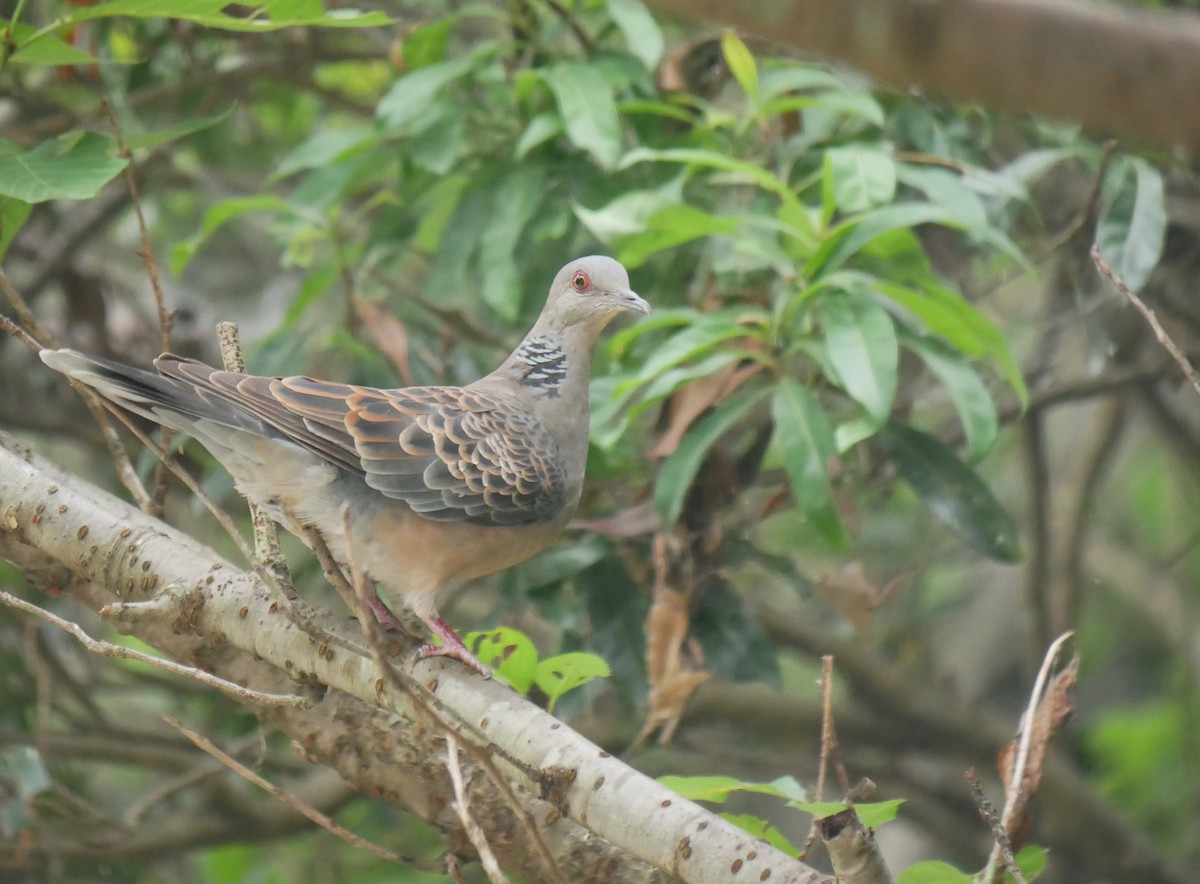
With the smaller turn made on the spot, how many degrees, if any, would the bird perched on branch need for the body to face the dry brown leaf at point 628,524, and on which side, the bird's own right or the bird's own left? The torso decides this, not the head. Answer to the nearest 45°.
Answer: approximately 45° to the bird's own left

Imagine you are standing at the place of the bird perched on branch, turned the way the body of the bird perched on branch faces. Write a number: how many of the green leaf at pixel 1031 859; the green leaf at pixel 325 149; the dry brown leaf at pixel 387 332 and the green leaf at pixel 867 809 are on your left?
2

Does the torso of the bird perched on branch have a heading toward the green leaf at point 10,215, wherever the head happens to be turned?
no

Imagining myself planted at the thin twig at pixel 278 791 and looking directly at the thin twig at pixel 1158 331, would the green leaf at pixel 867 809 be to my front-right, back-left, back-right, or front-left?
front-right

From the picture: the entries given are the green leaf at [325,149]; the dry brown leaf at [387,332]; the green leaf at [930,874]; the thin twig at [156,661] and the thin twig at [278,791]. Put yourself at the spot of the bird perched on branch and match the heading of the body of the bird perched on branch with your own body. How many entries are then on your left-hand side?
2

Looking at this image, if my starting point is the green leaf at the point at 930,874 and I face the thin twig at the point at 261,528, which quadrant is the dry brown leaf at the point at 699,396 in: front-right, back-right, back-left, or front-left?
front-right

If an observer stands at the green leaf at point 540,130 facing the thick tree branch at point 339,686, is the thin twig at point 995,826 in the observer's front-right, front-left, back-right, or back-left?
front-left

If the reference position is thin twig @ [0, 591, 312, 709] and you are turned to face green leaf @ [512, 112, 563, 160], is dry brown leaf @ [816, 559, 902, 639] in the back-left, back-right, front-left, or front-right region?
front-right

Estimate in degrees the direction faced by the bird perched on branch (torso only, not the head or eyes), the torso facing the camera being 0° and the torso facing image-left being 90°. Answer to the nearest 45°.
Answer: approximately 270°

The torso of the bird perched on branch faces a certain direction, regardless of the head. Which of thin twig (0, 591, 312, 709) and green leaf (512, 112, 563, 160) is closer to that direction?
the green leaf

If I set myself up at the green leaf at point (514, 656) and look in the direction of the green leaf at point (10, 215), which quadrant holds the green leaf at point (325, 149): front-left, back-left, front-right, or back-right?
front-right
